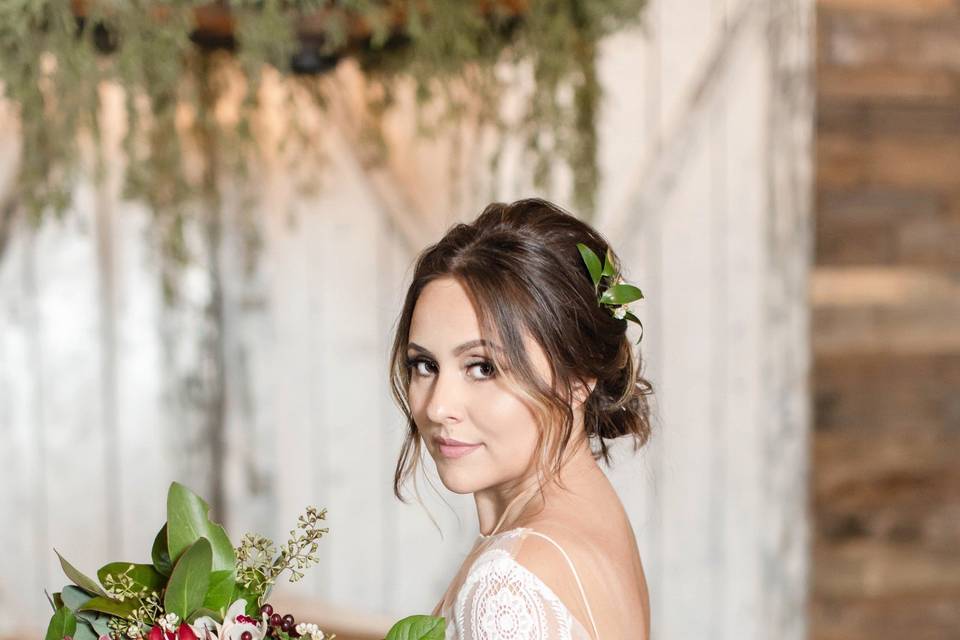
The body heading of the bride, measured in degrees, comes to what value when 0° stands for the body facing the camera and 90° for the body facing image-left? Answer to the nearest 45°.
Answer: approximately 90°

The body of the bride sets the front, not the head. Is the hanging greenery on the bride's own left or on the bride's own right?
on the bride's own right
